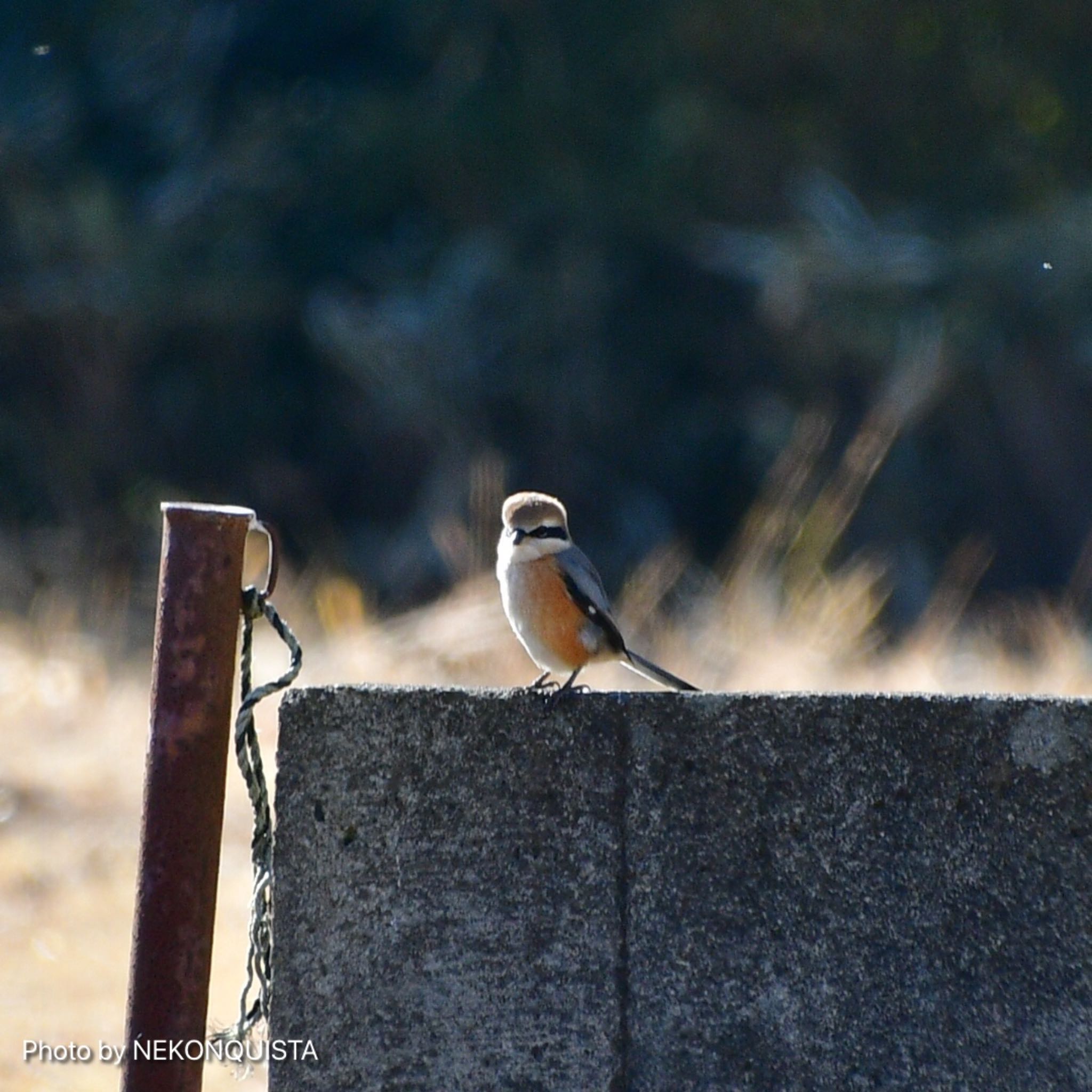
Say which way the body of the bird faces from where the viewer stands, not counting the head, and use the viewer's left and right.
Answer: facing the viewer and to the left of the viewer

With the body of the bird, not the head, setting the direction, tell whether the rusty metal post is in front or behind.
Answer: in front
